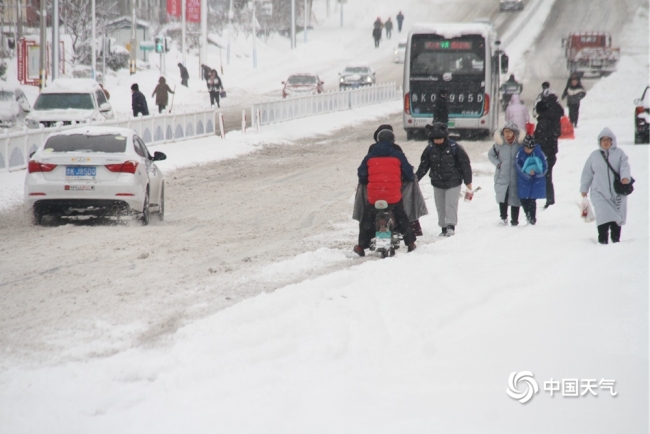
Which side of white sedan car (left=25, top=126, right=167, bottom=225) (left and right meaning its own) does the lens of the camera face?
back

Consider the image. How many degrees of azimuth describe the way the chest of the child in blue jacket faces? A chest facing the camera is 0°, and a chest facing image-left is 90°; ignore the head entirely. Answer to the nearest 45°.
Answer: approximately 0°

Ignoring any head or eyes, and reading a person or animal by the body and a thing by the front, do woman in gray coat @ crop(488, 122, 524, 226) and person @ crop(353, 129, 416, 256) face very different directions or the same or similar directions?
very different directions

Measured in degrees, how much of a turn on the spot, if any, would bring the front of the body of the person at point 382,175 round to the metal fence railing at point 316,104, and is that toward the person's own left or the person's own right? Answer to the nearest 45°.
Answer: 0° — they already face it

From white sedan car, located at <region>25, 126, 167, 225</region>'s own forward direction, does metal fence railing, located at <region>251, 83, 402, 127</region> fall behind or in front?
in front

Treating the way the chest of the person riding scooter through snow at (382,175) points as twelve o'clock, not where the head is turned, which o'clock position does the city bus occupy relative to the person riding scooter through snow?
The city bus is roughly at 12 o'clock from the person riding scooter through snow.

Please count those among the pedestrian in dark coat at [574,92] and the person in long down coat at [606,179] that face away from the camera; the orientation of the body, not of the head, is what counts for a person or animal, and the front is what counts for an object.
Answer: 0

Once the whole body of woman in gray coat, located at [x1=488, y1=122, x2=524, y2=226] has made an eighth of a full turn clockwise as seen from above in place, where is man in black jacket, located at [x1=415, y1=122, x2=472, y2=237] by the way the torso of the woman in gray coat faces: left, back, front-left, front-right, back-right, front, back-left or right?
front

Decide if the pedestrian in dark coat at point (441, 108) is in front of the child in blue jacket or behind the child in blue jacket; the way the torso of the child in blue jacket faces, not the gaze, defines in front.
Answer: behind

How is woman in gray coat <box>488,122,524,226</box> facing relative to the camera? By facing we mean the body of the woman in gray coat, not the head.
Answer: toward the camera

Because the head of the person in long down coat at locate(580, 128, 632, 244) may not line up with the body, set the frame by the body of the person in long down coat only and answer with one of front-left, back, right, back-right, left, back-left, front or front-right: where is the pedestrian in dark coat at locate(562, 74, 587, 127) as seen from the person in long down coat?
back
